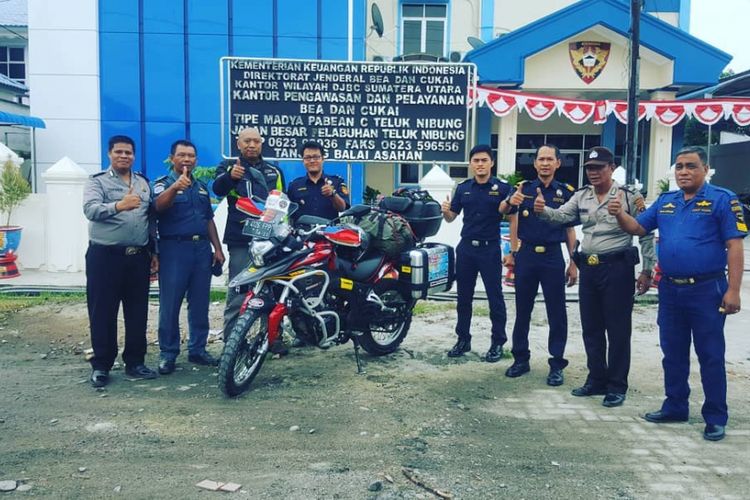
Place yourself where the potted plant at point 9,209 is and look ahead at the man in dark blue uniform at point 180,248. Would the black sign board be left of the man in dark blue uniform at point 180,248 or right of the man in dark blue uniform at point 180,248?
left

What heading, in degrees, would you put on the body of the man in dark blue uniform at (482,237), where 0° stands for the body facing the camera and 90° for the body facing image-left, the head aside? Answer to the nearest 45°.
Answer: approximately 0°

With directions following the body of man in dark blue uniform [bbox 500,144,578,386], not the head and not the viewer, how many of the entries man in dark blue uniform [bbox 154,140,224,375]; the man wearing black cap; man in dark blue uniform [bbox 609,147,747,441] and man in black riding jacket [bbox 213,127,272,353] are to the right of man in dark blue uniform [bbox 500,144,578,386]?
2

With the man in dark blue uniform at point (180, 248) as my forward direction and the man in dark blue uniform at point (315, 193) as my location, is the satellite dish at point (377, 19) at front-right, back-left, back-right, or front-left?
back-right

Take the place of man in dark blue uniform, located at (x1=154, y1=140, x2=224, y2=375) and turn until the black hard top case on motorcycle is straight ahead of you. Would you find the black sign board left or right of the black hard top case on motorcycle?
left

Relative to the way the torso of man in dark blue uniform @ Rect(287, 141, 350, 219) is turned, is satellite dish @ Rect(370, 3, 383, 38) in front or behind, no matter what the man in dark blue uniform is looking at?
behind

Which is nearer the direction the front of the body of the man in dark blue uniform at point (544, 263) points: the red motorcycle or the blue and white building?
the red motorcycle

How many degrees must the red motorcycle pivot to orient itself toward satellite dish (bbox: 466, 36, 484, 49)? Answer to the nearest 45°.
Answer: approximately 135° to its right
